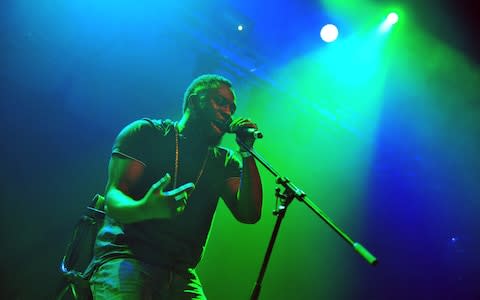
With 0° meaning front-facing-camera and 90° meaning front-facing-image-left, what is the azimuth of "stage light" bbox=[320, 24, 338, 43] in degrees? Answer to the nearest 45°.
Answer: approximately 0°

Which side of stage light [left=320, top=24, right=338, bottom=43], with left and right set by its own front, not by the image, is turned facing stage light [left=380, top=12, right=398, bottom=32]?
left

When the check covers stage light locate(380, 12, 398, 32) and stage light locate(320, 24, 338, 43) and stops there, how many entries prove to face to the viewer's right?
0

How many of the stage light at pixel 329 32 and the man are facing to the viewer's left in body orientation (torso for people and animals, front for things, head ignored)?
0

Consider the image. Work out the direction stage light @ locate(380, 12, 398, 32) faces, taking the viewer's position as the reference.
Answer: facing the viewer and to the left of the viewer

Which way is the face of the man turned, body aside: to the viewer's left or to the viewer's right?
to the viewer's right

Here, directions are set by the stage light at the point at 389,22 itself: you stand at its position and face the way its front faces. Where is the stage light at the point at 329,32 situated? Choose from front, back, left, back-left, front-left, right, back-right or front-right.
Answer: front-right

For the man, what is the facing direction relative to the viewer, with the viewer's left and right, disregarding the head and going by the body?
facing the viewer and to the right of the viewer
